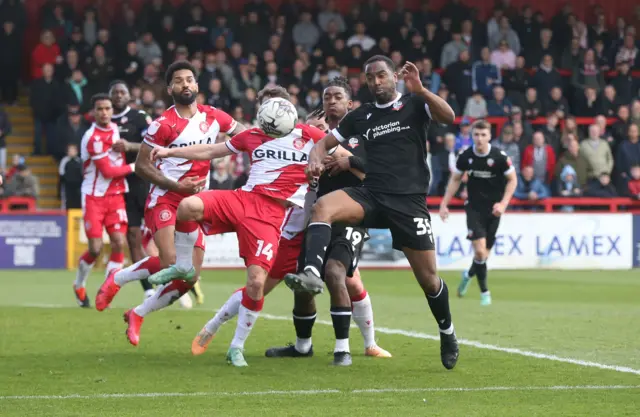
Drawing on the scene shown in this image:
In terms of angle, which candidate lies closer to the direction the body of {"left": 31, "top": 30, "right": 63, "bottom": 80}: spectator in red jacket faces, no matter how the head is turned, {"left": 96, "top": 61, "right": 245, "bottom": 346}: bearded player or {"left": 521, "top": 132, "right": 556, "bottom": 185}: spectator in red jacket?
the bearded player

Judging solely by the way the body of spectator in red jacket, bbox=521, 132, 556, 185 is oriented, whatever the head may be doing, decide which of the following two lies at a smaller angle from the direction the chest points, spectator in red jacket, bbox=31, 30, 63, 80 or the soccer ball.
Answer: the soccer ball

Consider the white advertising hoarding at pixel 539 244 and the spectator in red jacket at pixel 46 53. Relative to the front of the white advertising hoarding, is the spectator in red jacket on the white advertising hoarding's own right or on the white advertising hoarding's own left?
on the white advertising hoarding's own right

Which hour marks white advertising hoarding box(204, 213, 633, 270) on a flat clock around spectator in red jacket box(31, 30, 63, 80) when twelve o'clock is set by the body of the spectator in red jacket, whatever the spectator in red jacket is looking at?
The white advertising hoarding is roughly at 10 o'clock from the spectator in red jacket.

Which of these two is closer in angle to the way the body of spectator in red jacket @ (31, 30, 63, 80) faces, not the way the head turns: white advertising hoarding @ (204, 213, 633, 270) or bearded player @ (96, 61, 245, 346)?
the bearded player

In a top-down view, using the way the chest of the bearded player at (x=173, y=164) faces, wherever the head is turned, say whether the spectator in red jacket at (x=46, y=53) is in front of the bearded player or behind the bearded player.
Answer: behind

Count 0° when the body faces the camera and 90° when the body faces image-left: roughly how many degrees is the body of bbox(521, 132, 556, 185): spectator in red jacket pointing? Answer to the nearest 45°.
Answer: approximately 0°

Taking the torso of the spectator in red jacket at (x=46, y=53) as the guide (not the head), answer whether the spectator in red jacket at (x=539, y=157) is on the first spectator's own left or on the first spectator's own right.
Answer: on the first spectator's own left

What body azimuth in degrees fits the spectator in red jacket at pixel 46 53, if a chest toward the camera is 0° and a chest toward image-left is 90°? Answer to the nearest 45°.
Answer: approximately 0°
